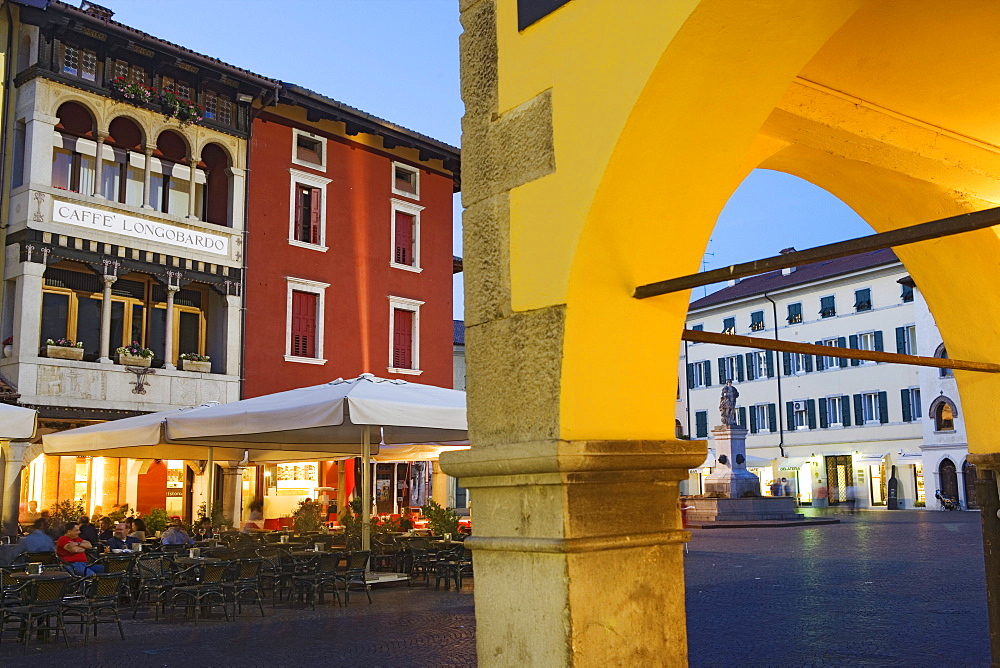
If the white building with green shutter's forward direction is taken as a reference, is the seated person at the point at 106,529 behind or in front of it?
in front

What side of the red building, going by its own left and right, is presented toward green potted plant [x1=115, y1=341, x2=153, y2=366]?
right

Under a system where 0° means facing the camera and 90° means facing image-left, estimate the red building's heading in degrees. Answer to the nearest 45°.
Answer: approximately 315°

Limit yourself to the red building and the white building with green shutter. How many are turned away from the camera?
0

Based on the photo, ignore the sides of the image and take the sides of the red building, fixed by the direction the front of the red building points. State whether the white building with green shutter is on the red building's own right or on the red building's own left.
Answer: on the red building's own left

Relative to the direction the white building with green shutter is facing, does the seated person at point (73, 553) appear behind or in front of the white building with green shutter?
in front

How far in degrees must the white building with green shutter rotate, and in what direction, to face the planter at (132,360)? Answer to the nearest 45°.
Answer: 0° — it already faces it

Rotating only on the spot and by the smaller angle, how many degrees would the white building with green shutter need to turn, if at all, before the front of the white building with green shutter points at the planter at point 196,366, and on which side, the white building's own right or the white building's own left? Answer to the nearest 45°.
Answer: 0° — it already faces it

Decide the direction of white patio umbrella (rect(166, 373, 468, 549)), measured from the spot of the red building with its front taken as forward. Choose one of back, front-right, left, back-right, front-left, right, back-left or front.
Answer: front-right

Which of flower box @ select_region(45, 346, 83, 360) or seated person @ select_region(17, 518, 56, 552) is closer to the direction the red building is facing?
the seated person

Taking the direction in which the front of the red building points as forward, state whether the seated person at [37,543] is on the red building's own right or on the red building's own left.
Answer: on the red building's own right

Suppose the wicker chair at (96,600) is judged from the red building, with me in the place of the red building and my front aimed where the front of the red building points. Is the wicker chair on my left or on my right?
on my right
